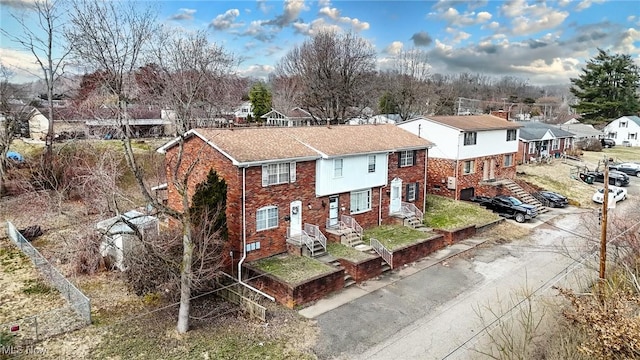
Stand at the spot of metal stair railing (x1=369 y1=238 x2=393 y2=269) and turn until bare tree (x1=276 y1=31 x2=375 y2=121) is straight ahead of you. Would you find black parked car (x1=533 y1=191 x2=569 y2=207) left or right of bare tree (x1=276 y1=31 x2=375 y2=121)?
right

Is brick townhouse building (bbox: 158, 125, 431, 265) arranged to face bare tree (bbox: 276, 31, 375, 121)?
no

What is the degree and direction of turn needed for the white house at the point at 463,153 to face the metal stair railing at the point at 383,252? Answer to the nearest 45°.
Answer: approximately 45° to its right

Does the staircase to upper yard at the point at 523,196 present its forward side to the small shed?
no

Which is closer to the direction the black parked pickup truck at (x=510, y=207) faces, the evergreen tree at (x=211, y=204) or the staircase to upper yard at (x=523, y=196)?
the staircase to upper yard

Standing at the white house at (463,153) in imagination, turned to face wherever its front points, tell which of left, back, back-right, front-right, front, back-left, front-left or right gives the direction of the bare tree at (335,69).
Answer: back

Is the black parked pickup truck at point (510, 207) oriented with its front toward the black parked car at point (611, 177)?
no

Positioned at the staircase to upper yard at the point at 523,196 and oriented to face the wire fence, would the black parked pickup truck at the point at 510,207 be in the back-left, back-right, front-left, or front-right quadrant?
front-left

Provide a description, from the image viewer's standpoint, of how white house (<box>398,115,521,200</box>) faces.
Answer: facing the viewer and to the right of the viewer
